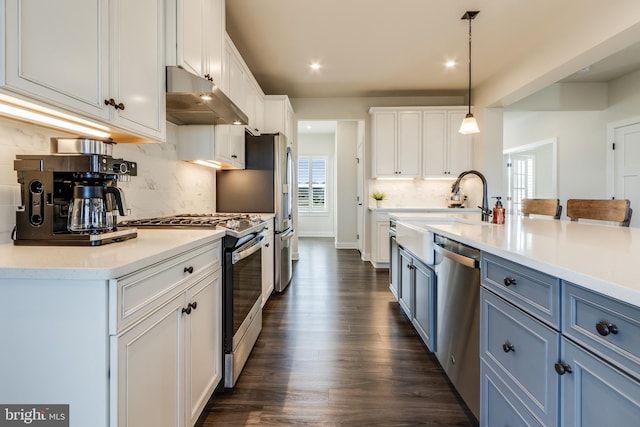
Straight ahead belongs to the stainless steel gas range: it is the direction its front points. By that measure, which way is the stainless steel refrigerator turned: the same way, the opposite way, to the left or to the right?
the same way

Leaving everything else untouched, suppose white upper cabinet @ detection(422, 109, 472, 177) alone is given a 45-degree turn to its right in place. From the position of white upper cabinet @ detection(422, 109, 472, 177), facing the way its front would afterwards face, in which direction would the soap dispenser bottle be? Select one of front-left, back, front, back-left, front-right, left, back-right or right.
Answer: front-left

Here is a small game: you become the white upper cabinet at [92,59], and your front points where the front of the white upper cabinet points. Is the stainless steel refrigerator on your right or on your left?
on your left

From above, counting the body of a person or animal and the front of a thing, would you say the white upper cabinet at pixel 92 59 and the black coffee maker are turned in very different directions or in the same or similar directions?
same or similar directions

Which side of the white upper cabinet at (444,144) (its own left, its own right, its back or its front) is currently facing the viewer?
front

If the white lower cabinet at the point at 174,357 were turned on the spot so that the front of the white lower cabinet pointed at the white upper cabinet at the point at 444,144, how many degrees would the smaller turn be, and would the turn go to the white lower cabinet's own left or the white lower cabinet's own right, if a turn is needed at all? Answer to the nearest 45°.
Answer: approximately 90° to the white lower cabinet's own left

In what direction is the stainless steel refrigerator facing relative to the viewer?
to the viewer's right

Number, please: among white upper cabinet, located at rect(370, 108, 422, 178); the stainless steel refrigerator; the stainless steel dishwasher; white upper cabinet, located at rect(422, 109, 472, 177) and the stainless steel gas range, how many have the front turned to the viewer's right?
2

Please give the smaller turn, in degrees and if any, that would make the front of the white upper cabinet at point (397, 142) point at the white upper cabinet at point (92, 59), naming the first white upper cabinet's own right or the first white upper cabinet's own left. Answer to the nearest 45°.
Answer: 0° — it already faces it

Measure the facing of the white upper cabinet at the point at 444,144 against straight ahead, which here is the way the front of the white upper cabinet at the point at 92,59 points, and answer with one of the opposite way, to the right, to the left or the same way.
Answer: to the right

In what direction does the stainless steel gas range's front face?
to the viewer's right

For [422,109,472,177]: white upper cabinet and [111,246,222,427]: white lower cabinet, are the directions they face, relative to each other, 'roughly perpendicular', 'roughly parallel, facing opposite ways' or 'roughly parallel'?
roughly perpendicular

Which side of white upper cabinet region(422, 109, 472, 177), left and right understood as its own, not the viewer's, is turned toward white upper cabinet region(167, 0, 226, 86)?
front

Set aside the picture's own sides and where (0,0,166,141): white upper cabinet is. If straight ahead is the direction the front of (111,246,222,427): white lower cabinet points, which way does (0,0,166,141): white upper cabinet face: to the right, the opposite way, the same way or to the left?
the same way

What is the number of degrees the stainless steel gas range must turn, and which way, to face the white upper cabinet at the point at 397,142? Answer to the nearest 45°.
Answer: approximately 45° to its left

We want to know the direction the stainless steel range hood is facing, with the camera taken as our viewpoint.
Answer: facing the viewer and to the right of the viewer
